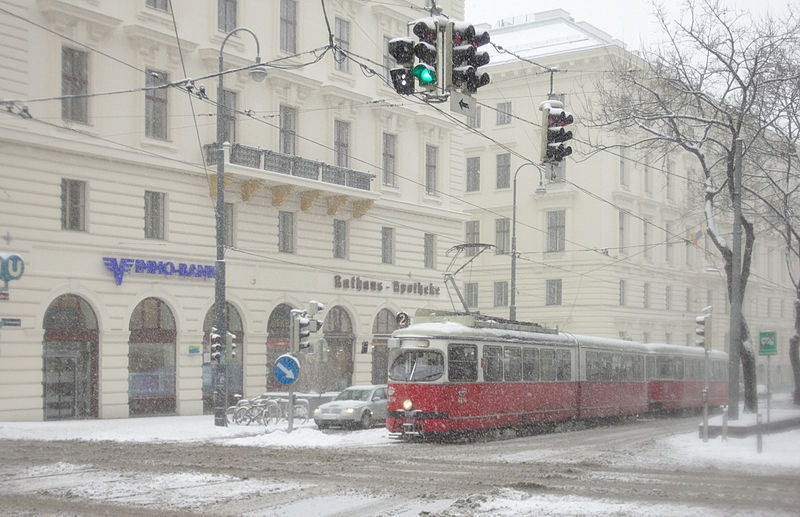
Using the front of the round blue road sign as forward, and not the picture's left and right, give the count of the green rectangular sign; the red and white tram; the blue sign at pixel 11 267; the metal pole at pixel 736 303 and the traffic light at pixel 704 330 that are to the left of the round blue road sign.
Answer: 4

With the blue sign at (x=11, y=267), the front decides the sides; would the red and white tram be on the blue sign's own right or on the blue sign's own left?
on the blue sign's own left

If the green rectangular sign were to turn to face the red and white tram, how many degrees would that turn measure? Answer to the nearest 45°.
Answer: approximately 90° to its right

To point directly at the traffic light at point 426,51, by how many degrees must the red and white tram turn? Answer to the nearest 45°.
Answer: approximately 45° to its left

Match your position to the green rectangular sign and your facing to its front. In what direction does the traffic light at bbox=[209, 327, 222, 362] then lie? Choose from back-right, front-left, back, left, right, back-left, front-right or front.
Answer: right

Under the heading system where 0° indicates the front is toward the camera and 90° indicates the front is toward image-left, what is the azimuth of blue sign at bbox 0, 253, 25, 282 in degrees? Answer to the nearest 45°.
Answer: approximately 0°
